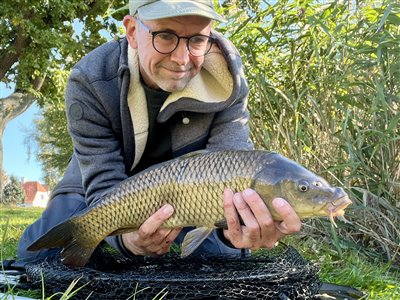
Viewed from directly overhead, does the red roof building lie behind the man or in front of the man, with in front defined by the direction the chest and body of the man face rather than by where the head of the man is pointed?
behind

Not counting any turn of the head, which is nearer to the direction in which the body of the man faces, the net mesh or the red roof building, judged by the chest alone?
the net mesh

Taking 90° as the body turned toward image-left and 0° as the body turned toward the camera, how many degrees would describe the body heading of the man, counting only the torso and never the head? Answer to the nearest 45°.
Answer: approximately 315°
